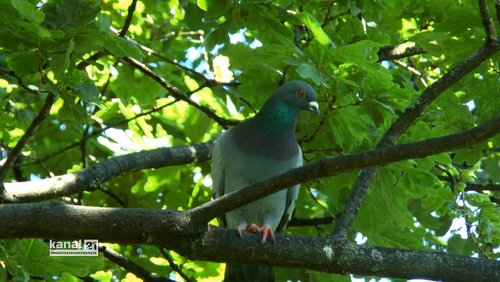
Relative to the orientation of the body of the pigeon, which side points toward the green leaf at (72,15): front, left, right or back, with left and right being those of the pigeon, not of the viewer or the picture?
right

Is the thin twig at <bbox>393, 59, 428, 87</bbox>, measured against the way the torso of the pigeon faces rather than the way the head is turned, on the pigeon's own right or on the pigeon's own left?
on the pigeon's own left

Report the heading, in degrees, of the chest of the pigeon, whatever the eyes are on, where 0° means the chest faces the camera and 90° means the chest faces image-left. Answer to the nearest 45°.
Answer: approximately 315°

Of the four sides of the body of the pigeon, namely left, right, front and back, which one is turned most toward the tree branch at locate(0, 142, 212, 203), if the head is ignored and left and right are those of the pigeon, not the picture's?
right

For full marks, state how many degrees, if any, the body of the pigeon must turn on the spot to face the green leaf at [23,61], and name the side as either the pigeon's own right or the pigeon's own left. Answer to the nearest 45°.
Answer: approximately 90° to the pigeon's own right
